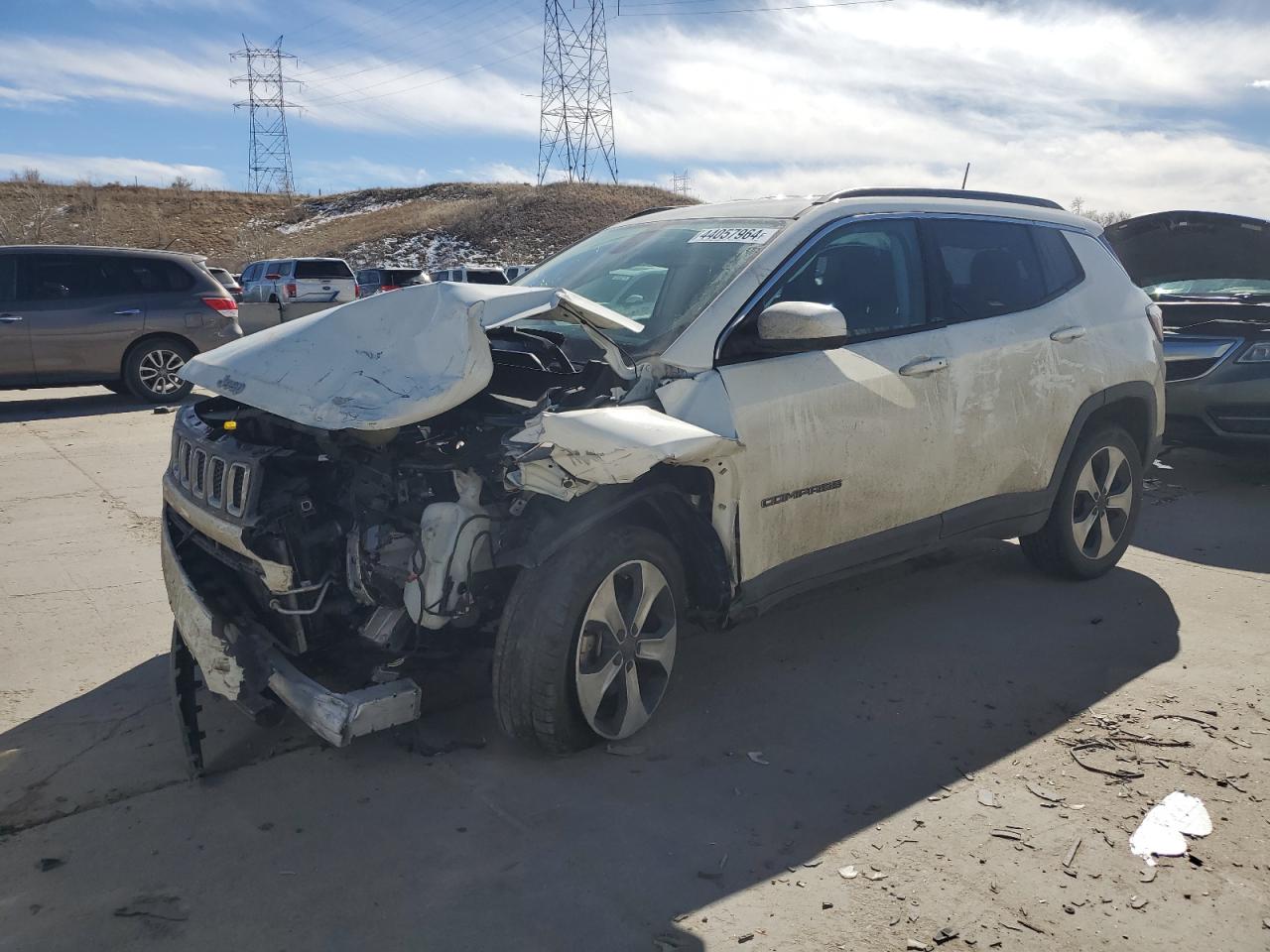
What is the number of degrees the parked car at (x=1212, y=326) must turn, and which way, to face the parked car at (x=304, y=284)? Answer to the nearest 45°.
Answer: approximately 135° to its right

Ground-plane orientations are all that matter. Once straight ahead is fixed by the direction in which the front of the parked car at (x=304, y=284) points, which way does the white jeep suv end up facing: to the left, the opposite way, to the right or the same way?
to the left

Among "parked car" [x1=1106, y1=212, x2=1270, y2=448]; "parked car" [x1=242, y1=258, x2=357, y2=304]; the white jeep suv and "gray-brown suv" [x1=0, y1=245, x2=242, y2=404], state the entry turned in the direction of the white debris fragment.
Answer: "parked car" [x1=1106, y1=212, x2=1270, y2=448]

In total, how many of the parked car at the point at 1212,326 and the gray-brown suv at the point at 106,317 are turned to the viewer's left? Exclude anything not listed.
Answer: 1

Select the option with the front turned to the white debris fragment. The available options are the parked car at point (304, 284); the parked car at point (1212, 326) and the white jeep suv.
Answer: the parked car at point (1212, 326)

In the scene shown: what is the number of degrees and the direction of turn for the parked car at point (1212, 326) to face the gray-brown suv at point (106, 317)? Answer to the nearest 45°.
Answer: approximately 90° to its right

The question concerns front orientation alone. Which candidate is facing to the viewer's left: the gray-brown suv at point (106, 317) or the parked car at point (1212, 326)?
the gray-brown suv

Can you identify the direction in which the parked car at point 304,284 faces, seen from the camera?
facing away from the viewer and to the left of the viewer

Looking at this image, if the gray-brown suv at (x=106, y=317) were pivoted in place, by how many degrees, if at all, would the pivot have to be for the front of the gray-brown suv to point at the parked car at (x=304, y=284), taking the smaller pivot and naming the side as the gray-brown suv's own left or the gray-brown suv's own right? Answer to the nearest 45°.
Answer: approximately 90° to the gray-brown suv's own right

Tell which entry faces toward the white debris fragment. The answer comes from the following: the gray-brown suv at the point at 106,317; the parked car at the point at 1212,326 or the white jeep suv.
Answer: the parked car

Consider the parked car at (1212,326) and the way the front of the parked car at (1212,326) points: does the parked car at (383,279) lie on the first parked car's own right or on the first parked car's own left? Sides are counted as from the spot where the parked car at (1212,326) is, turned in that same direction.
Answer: on the first parked car's own right

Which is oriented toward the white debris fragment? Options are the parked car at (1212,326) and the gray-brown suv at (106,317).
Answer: the parked car
